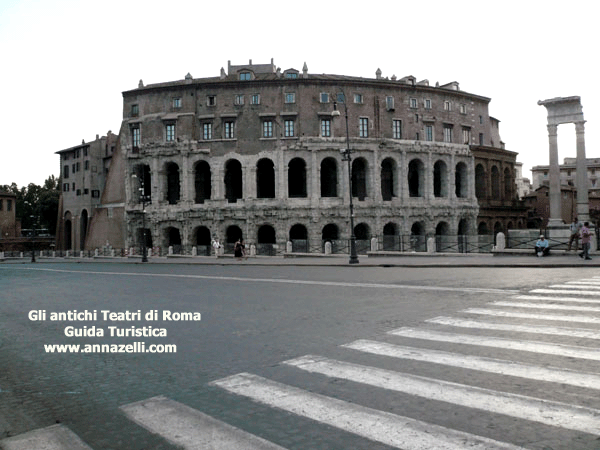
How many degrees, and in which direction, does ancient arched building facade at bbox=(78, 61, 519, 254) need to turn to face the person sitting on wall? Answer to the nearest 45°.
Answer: approximately 45° to its left

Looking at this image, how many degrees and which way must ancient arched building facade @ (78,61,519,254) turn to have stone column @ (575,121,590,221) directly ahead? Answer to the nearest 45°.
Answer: approximately 45° to its left

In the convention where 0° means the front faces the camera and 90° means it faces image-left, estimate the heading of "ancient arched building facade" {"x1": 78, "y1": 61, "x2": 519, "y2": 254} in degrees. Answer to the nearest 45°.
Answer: approximately 0°
